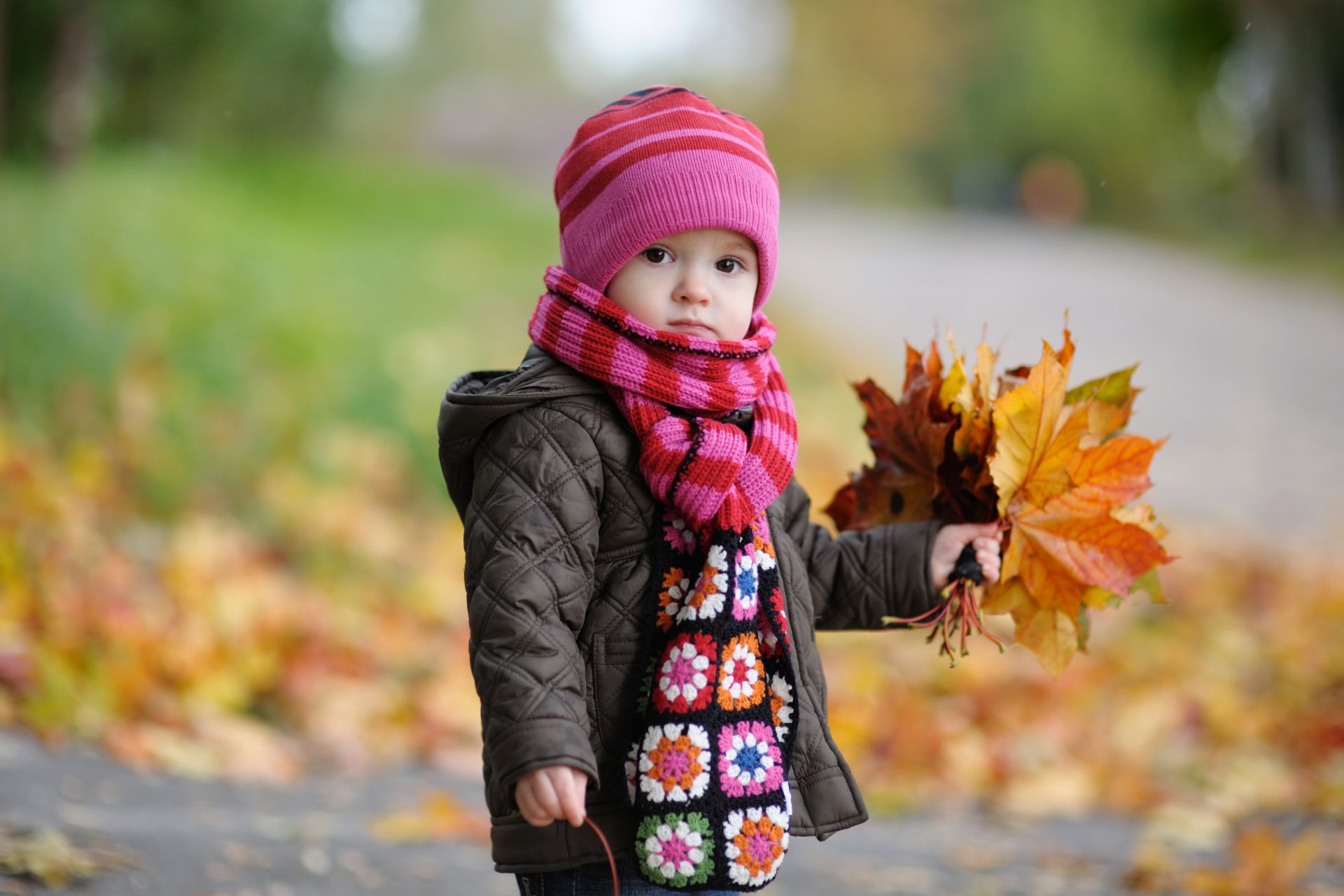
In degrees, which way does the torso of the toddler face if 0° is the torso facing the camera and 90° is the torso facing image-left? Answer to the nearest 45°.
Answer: approximately 315°

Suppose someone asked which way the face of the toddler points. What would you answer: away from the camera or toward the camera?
toward the camera
